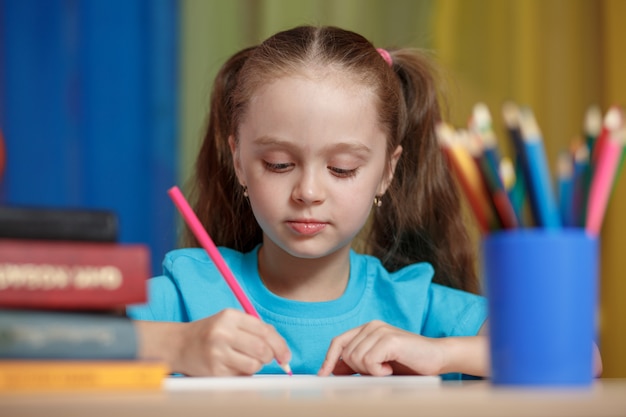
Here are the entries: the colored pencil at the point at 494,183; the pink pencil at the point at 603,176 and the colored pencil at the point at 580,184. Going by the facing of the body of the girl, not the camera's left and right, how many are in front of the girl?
3

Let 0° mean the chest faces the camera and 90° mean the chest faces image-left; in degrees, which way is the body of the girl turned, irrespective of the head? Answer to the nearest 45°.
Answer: approximately 0°

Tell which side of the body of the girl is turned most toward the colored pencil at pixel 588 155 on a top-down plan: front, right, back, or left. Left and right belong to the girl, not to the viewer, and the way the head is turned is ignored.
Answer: front

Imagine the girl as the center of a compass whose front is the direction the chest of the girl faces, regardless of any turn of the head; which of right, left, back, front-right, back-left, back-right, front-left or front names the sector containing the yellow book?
front

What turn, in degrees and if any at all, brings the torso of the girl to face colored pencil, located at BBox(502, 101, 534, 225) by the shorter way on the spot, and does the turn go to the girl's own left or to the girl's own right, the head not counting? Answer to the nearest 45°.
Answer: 0° — they already face it

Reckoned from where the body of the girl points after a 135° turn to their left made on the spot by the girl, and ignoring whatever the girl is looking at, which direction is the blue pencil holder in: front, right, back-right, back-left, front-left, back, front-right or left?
back-right

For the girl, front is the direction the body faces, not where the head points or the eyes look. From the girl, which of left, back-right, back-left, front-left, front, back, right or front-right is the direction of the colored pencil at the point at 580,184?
front

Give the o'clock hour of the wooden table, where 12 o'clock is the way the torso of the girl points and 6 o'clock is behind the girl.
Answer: The wooden table is roughly at 12 o'clock from the girl.

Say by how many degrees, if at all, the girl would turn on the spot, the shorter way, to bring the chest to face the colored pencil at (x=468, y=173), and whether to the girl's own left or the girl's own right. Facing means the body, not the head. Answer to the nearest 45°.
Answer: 0° — they already face it

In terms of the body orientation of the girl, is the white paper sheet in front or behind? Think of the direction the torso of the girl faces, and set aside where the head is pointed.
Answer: in front

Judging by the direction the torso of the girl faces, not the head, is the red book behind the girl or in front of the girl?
in front

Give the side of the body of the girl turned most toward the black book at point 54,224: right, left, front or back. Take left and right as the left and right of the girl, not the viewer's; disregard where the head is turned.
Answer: front
